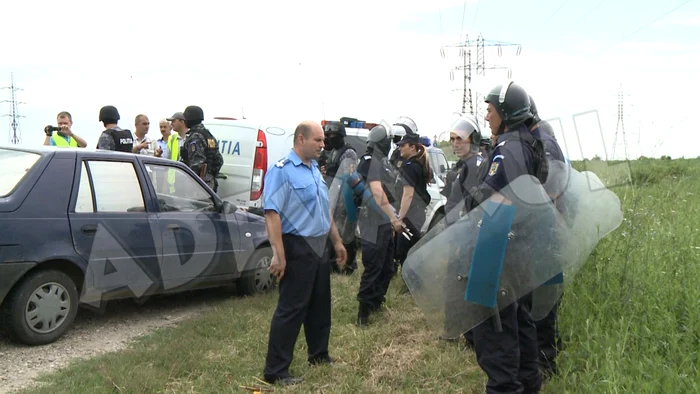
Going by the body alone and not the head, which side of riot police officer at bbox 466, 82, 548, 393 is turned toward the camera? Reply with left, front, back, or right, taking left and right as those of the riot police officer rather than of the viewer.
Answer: left

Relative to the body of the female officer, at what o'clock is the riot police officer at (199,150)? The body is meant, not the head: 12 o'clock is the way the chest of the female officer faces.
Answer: The riot police officer is roughly at 1 o'clock from the female officer.

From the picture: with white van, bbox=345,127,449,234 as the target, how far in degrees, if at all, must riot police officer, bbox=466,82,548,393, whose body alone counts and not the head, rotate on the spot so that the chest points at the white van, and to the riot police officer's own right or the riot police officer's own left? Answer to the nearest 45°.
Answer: approximately 90° to the riot police officer's own right

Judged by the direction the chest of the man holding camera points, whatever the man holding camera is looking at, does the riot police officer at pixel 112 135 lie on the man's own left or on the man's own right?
on the man's own left

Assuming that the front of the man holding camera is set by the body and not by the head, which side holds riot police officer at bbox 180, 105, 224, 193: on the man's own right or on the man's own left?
on the man's own left

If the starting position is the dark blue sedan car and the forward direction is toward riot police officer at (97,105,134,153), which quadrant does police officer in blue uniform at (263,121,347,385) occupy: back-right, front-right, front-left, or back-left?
back-right

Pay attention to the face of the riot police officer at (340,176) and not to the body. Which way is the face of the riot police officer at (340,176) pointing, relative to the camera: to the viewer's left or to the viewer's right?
to the viewer's left

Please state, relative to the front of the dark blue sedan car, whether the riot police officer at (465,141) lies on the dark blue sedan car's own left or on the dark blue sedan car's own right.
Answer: on the dark blue sedan car's own right

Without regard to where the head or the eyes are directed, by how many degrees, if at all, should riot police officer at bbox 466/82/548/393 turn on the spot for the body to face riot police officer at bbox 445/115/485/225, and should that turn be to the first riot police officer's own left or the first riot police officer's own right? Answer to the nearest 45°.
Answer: approximately 90° to the first riot police officer's own right

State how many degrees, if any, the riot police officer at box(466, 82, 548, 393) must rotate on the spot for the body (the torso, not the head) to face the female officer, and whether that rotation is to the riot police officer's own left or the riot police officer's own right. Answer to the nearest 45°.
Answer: approximately 90° to the riot police officer's own right

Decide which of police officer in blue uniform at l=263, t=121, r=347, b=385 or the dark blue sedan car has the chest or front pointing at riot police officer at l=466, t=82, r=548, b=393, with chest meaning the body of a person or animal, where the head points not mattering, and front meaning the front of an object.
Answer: the police officer in blue uniform
